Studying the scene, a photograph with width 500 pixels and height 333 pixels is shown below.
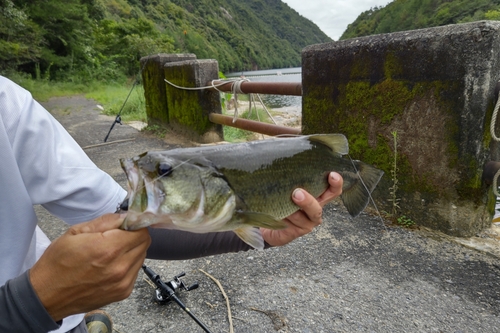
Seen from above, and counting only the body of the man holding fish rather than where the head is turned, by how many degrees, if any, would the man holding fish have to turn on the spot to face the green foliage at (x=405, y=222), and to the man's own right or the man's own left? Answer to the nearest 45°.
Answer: approximately 90° to the man's own left

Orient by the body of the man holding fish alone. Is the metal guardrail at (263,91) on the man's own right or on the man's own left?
on the man's own left

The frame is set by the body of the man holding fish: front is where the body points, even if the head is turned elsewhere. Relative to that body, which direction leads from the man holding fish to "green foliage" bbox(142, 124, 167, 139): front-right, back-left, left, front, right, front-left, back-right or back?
back-left

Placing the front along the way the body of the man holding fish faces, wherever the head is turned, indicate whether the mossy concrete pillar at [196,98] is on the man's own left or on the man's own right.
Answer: on the man's own left

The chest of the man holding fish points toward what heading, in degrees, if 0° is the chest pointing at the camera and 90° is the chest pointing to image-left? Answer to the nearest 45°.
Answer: approximately 315°
